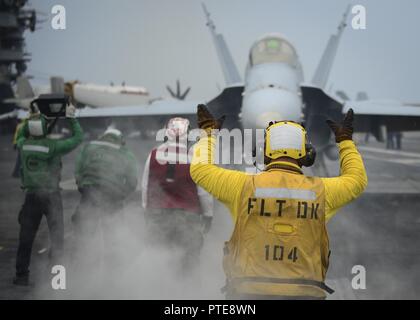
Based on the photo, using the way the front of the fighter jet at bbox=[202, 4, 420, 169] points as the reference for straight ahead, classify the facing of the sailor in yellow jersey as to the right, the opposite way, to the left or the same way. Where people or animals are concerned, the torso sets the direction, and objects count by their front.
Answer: the opposite way

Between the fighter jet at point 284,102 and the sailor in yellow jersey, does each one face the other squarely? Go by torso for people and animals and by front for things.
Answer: yes

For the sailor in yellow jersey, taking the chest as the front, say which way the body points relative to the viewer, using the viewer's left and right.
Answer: facing away from the viewer

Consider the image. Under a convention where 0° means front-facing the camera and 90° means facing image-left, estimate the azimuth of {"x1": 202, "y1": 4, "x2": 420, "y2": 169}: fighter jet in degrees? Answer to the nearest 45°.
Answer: approximately 0°

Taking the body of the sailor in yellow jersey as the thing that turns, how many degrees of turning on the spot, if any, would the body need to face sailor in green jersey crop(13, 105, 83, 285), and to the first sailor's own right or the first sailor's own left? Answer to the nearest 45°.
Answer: approximately 45° to the first sailor's own left

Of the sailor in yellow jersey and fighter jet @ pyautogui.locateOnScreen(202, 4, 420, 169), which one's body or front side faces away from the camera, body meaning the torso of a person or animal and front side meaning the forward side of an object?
the sailor in yellow jersey

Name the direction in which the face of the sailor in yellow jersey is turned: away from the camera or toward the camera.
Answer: away from the camera

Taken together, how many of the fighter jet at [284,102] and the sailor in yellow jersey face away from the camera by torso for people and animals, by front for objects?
1

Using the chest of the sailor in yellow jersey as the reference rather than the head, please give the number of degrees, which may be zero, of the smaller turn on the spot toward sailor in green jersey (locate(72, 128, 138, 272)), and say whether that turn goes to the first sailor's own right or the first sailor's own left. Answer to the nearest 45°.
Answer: approximately 45° to the first sailor's own left
